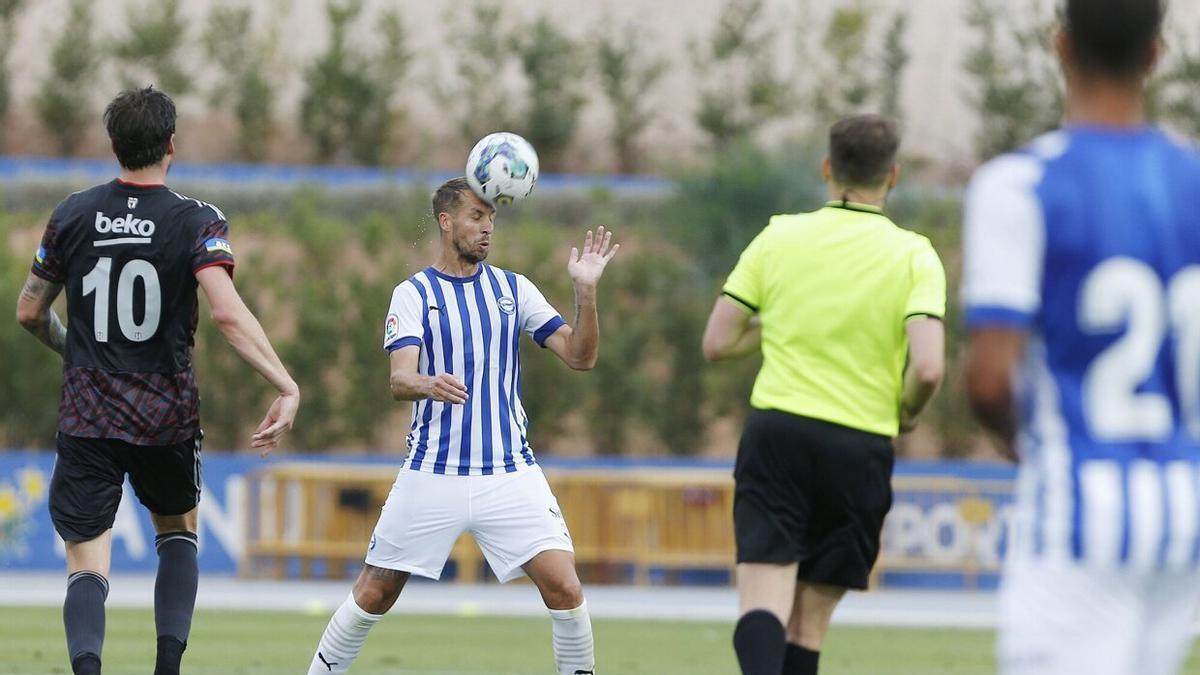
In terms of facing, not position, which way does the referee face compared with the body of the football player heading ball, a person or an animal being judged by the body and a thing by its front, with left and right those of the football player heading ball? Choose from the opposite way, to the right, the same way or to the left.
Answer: the opposite way

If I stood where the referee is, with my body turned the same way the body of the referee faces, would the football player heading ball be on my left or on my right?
on my left

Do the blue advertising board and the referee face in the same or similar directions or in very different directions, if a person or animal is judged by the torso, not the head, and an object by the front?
very different directions

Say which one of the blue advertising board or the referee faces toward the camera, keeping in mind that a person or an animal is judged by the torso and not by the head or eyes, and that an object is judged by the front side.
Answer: the blue advertising board

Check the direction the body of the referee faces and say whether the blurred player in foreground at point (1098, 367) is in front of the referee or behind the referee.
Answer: behind

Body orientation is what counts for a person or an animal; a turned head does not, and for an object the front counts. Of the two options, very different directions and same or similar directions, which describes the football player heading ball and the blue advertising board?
same or similar directions

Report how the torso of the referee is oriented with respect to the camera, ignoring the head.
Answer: away from the camera

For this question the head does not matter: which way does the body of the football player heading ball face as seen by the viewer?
toward the camera

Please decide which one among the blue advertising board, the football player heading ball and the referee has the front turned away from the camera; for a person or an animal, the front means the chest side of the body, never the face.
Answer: the referee

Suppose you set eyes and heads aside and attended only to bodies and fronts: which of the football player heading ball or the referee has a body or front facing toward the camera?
the football player heading ball

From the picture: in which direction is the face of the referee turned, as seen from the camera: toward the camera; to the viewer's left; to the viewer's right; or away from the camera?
away from the camera

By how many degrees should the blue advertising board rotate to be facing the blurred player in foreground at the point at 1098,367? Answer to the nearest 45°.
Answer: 0° — it already faces them

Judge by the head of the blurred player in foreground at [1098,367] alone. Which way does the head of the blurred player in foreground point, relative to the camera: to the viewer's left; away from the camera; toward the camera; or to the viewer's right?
away from the camera

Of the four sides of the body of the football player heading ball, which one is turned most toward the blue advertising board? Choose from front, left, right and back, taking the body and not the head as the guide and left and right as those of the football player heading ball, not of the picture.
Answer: back

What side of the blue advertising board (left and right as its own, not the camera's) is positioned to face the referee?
front

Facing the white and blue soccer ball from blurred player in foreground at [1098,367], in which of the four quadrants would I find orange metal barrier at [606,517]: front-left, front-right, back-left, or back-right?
front-right

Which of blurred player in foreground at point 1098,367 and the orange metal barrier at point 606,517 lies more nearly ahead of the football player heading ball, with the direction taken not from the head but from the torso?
the blurred player in foreground

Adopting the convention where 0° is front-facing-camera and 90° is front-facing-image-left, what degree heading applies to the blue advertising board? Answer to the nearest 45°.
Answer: approximately 0°
